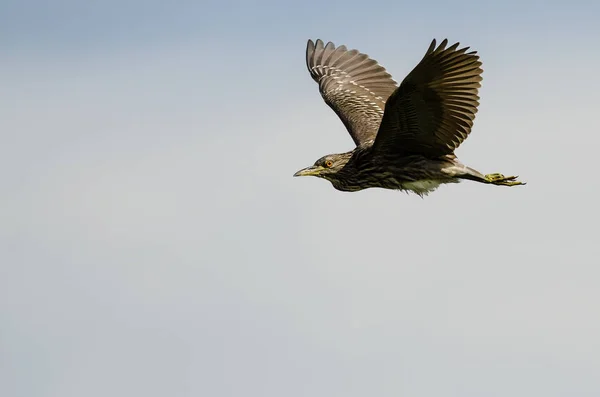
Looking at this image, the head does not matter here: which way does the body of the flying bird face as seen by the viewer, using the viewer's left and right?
facing to the left of the viewer
